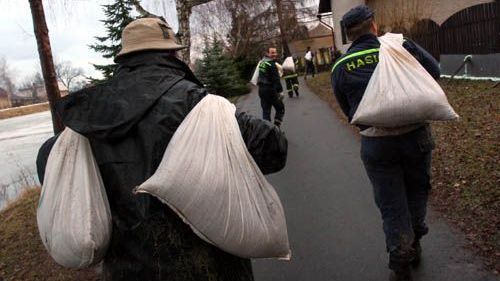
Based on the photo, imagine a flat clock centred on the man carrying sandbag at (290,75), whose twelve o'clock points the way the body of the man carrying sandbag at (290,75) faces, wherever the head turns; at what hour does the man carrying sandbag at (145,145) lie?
the man carrying sandbag at (145,145) is roughly at 6 o'clock from the man carrying sandbag at (290,75).

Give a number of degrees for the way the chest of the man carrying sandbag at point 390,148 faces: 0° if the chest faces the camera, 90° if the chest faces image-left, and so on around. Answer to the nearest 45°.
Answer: approximately 180°

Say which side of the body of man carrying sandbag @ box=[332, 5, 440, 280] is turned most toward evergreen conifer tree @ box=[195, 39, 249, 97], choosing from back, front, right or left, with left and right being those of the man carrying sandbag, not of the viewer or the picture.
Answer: front

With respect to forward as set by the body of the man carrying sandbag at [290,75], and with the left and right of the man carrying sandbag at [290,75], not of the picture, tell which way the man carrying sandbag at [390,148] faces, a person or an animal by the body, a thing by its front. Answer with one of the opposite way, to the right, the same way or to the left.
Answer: the same way

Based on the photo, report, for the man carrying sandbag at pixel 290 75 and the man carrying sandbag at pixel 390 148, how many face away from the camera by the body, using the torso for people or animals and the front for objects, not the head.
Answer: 2

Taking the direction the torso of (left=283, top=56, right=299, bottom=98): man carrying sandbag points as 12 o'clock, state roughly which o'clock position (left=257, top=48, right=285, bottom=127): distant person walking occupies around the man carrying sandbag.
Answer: The distant person walking is roughly at 6 o'clock from the man carrying sandbag.

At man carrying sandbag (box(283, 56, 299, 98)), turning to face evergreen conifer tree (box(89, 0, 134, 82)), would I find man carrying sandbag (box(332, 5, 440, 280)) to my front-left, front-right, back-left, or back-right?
front-left

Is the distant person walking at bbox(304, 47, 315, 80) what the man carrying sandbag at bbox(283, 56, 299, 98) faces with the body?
yes

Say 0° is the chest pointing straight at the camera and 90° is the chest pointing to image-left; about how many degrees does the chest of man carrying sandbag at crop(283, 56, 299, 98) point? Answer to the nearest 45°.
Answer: approximately 180°

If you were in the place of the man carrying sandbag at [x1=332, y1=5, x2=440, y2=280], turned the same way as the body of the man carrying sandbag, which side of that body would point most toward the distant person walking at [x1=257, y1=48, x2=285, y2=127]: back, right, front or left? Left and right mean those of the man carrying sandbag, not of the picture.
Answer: front

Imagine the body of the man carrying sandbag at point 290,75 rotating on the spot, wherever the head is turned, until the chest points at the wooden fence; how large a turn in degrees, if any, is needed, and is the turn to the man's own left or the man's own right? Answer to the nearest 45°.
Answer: approximately 90° to the man's own right

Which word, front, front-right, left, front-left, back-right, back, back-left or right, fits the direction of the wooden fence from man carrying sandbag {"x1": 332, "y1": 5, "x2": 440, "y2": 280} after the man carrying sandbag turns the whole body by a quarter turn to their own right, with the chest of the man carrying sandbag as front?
left

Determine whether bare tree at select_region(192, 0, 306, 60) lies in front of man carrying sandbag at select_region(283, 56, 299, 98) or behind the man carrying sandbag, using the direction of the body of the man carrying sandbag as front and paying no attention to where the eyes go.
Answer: in front

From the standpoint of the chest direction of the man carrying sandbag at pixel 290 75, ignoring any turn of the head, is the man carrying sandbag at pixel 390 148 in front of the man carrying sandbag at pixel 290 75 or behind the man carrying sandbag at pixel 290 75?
behind
